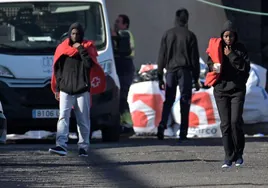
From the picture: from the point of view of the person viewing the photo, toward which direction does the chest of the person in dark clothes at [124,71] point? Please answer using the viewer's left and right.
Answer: facing to the left of the viewer

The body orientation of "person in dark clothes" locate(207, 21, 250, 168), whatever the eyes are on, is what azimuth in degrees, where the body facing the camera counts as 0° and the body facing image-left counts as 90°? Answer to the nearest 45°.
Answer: approximately 0°

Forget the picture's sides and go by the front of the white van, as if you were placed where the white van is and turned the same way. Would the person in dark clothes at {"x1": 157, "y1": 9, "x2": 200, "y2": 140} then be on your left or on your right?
on your left

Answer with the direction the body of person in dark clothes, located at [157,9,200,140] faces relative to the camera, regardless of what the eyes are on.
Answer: away from the camera

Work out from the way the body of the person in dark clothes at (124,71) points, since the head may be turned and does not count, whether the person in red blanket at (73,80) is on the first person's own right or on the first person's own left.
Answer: on the first person's own left

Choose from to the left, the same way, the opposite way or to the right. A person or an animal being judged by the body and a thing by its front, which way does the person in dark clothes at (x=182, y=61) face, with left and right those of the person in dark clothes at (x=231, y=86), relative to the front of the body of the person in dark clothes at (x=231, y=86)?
the opposite way
